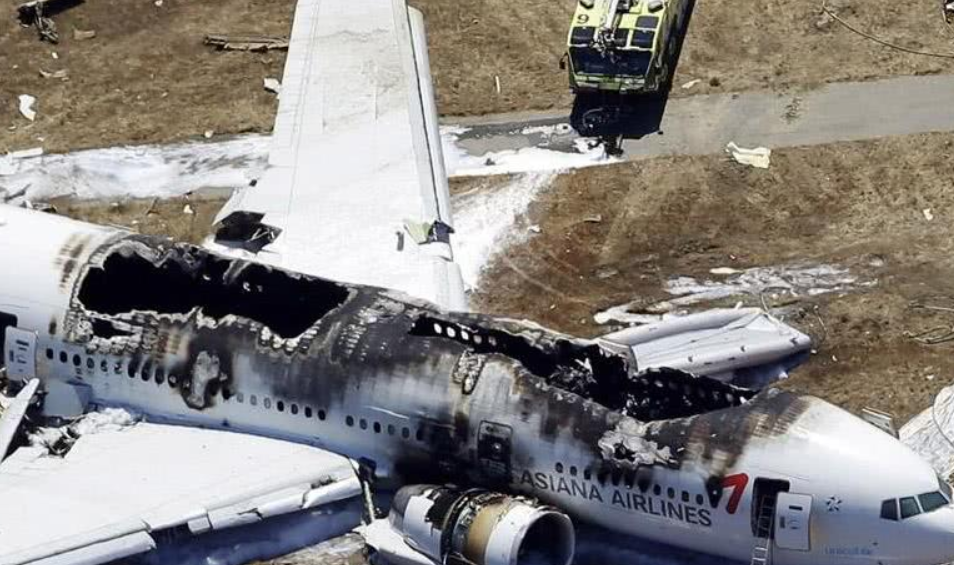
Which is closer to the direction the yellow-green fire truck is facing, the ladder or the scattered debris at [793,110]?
the ladder

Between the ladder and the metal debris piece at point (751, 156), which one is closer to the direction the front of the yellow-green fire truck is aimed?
the ladder

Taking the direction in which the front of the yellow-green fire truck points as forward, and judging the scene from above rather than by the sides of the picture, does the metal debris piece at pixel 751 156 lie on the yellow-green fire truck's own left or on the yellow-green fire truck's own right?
on the yellow-green fire truck's own left

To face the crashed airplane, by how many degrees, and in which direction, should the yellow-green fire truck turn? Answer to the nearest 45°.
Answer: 0° — it already faces it

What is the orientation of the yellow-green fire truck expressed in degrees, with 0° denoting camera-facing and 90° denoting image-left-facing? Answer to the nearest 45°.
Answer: approximately 0°

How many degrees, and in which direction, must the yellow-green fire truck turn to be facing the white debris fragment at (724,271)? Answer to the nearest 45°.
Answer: approximately 45° to its left

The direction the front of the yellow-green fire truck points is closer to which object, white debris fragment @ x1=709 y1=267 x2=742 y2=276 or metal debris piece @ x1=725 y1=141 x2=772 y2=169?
the white debris fragment

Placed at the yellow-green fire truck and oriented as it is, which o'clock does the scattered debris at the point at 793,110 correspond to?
The scattered debris is roughly at 9 o'clock from the yellow-green fire truck.
